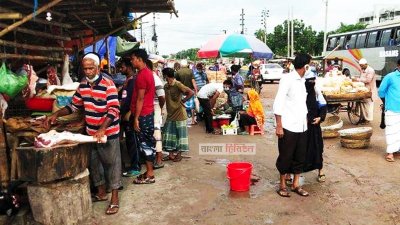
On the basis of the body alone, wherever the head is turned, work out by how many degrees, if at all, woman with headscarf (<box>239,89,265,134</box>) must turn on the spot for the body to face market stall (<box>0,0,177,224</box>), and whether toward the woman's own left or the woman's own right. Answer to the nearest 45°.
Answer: approximately 45° to the woman's own left

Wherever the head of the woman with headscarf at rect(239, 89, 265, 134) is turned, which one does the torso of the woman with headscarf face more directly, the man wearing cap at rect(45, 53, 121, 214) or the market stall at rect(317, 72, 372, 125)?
the man wearing cap

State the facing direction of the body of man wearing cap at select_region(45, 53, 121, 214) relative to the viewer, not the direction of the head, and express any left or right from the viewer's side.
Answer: facing the viewer and to the left of the viewer

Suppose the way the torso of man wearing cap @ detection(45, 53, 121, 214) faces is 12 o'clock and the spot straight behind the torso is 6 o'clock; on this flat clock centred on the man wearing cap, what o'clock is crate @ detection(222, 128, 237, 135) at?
The crate is roughly at 6 o'clock from the man wearing cap.

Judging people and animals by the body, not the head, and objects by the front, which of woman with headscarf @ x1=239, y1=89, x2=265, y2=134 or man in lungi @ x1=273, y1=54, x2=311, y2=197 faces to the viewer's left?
the woman with headscarf

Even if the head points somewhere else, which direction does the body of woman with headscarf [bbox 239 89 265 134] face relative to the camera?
to the viewer's left

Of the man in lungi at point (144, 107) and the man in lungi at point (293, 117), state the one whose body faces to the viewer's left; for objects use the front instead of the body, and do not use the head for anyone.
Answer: the man in lungi at point (144, 107)

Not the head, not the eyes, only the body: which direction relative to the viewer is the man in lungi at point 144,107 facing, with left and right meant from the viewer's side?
facing to the left of the viewer

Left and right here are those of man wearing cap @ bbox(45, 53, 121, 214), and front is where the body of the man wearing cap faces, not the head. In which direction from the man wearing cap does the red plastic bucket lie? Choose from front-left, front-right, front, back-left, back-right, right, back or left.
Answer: back-left
